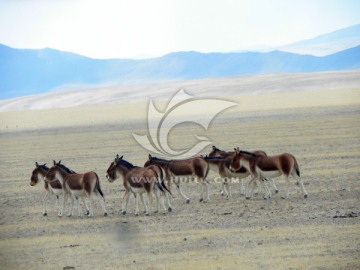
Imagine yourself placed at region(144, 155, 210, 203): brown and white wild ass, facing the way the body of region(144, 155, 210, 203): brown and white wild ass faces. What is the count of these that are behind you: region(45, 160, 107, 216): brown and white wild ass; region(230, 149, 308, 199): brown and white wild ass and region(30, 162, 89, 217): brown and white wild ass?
1

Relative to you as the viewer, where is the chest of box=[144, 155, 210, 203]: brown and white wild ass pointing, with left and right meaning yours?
facing to the left of the viewer

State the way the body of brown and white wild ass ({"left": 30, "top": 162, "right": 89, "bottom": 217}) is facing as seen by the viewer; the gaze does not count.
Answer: to the viewer's left

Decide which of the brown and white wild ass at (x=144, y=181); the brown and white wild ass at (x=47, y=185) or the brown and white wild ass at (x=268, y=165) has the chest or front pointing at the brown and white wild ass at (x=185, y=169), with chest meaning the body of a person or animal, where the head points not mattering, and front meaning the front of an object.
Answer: the brown and white wild ass at (x=268, y=165)

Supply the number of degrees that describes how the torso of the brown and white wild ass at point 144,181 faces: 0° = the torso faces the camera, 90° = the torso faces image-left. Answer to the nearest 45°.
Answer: approximately 90°

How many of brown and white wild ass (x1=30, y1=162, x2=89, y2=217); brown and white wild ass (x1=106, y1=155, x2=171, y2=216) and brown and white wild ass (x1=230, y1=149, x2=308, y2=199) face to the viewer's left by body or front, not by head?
3

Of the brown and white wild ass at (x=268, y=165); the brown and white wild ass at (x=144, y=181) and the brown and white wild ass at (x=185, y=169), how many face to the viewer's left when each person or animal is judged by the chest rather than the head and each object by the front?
3

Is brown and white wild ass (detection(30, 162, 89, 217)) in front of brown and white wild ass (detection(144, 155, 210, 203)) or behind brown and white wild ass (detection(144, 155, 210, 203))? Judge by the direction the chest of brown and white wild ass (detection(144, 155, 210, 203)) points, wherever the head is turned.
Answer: in front

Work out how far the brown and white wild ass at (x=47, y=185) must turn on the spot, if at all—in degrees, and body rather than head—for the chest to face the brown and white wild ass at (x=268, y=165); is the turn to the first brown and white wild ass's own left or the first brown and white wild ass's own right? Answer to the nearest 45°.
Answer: approximately 180°

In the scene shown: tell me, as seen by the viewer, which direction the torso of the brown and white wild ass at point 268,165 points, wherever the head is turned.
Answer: to the viewer's left

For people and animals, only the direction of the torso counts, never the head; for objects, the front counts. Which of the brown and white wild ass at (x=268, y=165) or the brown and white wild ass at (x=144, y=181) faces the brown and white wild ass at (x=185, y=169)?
the brown and white wild ass at (x=268, y=165)

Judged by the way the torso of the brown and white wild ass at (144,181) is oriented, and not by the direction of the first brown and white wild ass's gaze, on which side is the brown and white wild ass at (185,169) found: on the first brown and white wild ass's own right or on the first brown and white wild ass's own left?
on the first brown and white wild ass's own right
